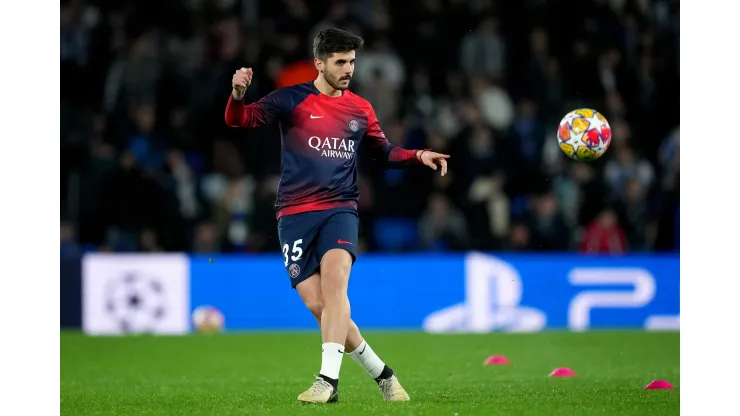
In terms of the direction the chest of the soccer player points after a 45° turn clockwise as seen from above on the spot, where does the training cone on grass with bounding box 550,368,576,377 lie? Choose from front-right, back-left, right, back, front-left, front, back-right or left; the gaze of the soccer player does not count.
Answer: back-left

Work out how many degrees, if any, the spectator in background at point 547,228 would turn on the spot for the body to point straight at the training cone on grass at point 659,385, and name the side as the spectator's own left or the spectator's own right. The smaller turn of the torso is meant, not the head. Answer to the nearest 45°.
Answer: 0° — they already face it

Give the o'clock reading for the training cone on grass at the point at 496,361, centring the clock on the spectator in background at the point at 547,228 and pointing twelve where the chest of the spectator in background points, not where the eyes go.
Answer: The training cone on grass is roughly at 12 o'clock from the spectator in background.

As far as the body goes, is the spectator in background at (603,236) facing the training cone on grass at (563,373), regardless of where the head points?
yes

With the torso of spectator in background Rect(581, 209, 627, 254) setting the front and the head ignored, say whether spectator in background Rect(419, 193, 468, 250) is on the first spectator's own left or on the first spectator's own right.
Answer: on the first spectator's own right

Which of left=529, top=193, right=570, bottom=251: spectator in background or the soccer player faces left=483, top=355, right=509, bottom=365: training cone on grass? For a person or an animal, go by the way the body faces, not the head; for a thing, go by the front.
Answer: the spectator in background

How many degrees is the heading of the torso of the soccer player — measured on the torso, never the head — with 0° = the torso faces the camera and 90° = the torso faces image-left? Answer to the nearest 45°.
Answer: approximately 315°

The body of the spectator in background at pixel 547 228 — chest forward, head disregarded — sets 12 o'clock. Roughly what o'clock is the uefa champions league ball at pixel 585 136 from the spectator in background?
The uefa champions league ball is roughly at 12 o'clock from the spectator in background.

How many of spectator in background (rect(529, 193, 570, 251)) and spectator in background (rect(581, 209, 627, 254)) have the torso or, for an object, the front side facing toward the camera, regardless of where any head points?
2

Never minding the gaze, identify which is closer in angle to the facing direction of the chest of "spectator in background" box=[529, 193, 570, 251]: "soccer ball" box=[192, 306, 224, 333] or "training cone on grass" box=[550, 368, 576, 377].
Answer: the training cone on grass
